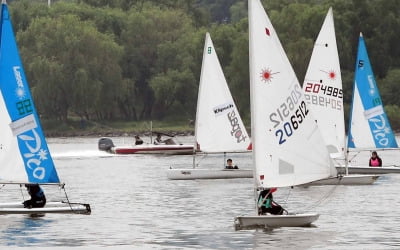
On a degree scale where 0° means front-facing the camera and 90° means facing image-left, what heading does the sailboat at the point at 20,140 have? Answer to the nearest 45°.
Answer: approximately 90°

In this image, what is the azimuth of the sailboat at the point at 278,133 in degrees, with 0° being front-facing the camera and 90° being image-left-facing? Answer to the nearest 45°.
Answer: approximately 45°

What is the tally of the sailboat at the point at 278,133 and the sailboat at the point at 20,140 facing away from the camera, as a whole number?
0

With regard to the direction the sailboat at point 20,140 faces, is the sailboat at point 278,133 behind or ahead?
behind

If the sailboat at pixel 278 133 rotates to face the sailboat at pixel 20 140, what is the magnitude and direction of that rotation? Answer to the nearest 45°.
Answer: approximately 45° to its right
